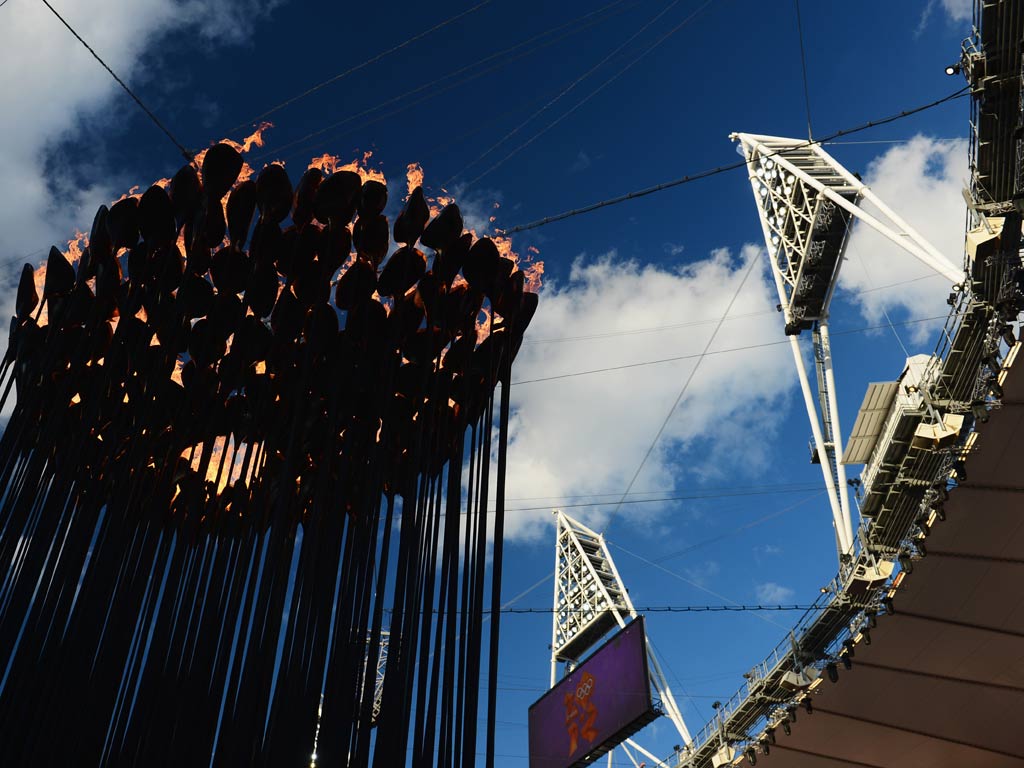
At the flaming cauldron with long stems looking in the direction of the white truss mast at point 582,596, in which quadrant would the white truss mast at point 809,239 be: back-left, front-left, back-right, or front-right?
front-right

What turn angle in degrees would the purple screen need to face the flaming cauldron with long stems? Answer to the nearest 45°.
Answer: approximately 45° to its left

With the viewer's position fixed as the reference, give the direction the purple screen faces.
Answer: facing the viewer and to the left of the viewer
